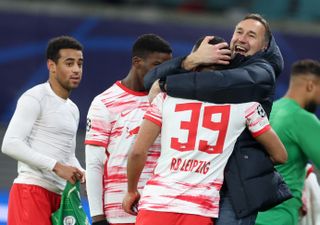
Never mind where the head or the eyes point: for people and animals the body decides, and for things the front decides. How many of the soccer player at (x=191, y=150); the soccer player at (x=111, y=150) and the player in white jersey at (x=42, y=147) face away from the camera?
1

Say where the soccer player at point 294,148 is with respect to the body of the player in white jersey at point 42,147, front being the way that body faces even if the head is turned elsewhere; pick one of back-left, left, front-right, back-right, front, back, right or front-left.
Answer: front-left

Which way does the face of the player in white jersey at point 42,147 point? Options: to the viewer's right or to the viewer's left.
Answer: to the viewer's right

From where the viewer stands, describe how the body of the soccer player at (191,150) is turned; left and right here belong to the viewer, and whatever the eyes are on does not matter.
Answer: facing away from the viewer

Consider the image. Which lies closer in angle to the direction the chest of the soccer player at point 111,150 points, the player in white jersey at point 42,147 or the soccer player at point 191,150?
the soccer player

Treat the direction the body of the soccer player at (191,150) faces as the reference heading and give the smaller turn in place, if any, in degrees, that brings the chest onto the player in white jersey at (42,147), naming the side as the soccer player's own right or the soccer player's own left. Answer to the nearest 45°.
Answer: approximately 45° to the soccer player's own left

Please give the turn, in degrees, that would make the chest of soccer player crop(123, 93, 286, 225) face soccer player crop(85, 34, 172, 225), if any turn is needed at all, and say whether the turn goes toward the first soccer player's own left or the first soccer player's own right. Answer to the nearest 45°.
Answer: approximately 45° to the first soccer player's own left

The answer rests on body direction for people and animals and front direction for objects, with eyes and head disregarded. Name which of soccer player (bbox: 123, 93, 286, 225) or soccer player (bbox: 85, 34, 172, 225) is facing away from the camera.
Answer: soccer player (bbox: 123, 93, 286, 225)

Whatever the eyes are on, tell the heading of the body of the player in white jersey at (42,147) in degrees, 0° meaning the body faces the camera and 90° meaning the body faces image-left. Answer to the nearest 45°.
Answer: approximately 315°
